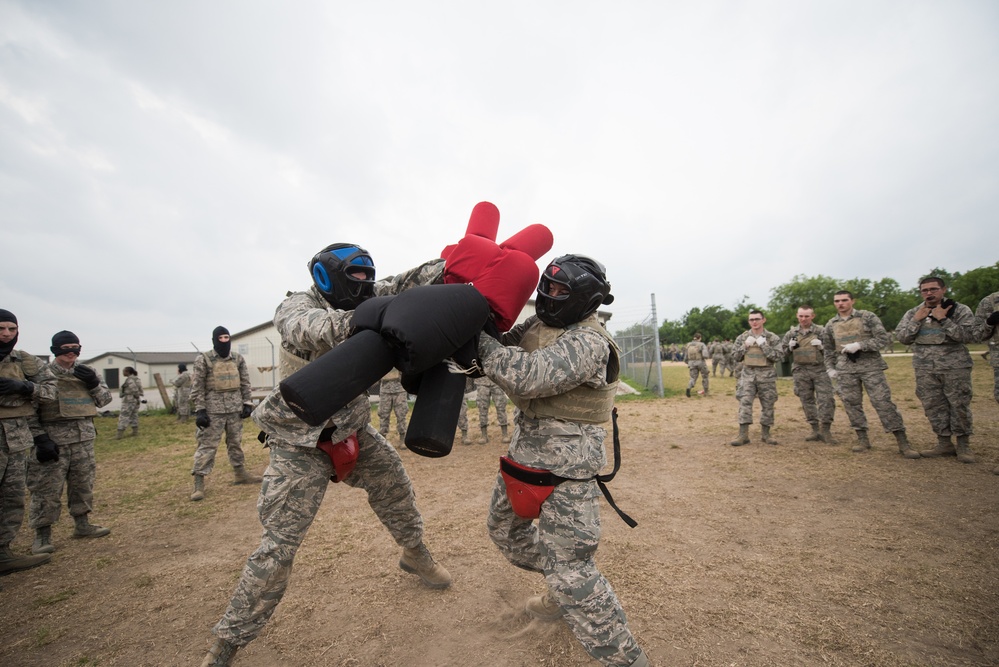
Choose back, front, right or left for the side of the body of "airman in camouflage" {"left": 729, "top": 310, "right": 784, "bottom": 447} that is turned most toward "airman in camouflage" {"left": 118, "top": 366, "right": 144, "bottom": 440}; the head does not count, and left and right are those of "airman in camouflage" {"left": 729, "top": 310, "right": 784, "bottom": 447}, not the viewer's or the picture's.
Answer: right

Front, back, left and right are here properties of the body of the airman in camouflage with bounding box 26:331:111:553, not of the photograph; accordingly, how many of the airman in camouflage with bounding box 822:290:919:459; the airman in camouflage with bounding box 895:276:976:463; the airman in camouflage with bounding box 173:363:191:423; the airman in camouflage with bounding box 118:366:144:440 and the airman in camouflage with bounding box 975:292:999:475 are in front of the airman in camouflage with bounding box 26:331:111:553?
3

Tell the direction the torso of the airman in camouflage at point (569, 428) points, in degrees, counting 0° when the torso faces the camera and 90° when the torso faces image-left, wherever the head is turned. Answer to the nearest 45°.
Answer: approximately 45°

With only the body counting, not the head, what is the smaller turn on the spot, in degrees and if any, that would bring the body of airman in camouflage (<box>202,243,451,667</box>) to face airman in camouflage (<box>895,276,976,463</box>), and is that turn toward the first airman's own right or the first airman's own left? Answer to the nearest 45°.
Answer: approximately 45° to the first airman's own left

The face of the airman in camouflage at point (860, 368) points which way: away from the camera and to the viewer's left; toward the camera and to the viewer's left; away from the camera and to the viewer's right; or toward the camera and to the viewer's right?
toward the camera and to the viewer's left

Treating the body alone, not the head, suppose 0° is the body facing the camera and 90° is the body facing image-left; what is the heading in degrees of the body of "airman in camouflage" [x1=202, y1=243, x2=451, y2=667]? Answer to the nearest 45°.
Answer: approximately 315°

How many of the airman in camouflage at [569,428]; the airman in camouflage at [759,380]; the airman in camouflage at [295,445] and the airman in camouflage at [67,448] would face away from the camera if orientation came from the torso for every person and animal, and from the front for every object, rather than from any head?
0

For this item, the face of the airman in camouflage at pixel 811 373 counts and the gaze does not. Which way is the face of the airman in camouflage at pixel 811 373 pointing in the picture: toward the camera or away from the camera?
toward the camera

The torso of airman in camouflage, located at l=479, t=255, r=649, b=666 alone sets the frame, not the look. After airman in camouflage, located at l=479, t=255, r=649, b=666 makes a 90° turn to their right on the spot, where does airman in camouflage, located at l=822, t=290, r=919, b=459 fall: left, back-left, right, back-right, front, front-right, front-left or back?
right

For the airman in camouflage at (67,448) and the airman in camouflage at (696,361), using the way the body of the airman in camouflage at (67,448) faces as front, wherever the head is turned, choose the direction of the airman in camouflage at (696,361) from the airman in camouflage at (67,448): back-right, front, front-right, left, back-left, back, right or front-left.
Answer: front-left

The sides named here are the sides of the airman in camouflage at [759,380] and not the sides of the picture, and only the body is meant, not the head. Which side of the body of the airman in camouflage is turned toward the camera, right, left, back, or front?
front

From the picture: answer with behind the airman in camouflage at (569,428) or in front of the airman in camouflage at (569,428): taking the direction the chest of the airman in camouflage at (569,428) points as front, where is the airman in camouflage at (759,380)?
behind

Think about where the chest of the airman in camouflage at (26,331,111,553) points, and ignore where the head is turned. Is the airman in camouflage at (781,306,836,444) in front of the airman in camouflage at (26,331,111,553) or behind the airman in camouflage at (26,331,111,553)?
in front

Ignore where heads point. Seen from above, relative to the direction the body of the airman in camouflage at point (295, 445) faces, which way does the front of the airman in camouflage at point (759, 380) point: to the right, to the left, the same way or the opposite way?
to the right

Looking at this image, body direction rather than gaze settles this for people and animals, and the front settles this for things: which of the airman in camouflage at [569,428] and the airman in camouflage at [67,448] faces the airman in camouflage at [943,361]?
the airman in camouflage at [67,448]

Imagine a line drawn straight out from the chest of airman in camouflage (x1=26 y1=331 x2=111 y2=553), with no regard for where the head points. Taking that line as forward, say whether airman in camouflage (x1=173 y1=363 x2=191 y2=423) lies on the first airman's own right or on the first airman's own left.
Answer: on the first airman's own left

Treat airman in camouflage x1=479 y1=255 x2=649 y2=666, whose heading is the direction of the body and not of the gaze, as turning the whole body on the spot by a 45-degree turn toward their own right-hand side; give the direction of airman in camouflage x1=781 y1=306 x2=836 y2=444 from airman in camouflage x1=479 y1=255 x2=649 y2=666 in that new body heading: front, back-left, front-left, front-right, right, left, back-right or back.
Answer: back-right

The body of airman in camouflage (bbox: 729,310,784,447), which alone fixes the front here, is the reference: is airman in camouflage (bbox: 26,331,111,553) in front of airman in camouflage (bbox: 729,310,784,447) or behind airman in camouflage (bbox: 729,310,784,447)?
in front

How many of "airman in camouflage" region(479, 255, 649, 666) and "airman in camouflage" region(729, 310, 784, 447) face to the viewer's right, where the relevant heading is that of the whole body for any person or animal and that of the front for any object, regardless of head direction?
0

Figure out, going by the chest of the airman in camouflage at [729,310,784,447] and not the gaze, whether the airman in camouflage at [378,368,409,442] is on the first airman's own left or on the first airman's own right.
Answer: on the first airman's own right
